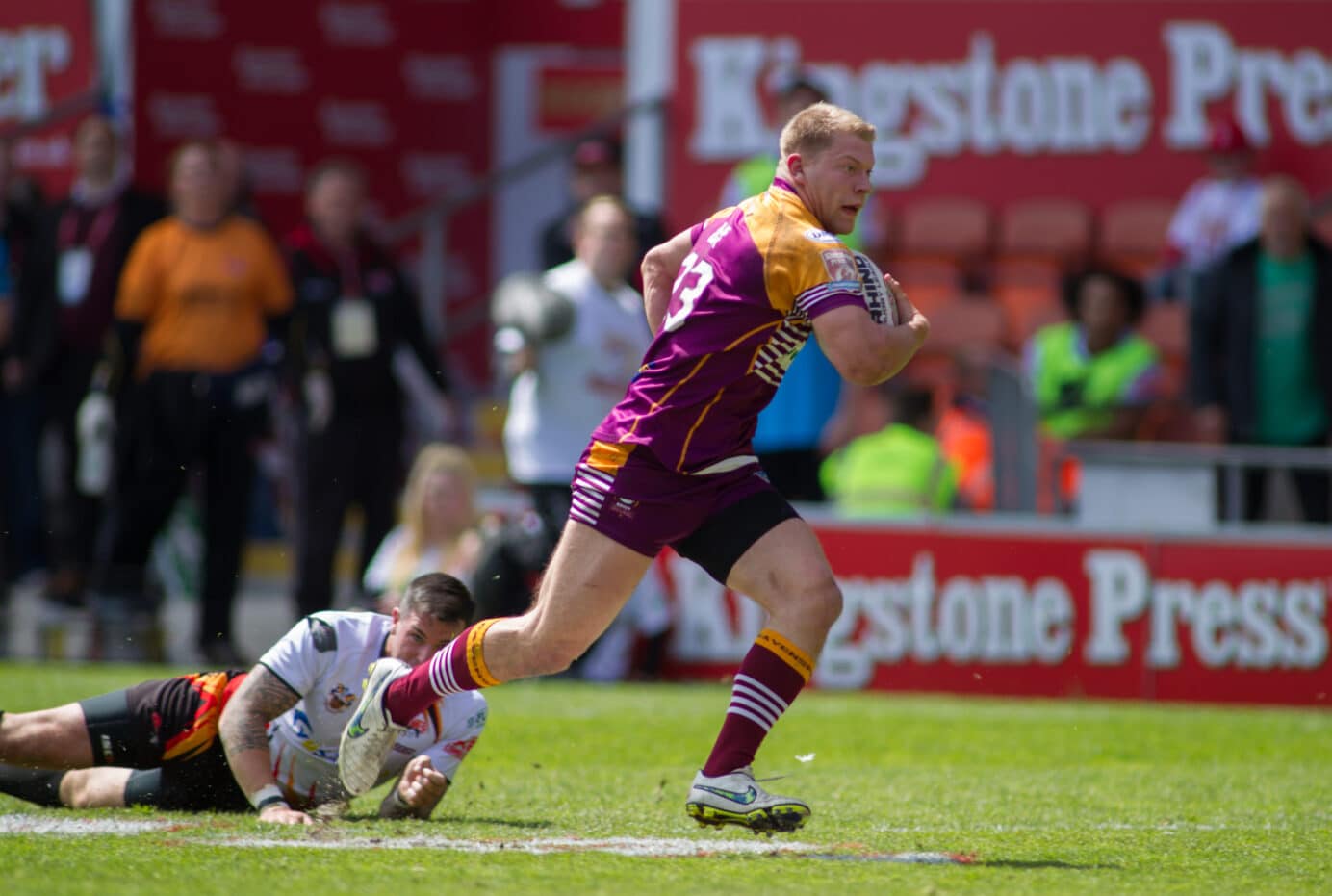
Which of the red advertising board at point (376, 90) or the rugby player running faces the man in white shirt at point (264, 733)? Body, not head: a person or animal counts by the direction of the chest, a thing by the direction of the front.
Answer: the red advertising board

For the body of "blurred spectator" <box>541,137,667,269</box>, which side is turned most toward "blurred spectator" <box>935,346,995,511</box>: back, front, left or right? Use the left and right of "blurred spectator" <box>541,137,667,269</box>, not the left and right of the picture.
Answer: left

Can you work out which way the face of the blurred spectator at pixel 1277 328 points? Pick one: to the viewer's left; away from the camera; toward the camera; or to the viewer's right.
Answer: toward the camera

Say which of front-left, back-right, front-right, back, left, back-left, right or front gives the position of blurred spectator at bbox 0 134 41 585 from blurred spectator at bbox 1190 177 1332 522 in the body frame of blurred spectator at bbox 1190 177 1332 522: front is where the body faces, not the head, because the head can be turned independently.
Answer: right

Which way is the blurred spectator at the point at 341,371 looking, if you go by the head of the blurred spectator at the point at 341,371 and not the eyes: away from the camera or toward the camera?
toward the camera

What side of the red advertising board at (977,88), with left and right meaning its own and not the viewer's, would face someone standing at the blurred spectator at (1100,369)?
front

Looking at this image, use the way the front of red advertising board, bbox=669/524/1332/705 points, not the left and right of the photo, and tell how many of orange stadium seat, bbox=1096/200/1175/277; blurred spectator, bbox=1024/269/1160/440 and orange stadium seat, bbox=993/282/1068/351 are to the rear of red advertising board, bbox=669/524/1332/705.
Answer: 3

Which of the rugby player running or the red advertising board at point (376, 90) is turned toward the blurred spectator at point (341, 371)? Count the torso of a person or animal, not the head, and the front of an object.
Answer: the red advertising board

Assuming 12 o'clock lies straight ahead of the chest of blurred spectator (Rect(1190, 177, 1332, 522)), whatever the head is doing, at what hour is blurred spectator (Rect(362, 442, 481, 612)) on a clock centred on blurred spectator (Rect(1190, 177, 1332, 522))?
blurred spectator (Rect(362, 442, 481, 612)) is roughly at 2 o'clock from blurred spectator (Rect(1190, 177, 1332, 522)).

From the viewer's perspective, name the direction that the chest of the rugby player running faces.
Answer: to the viewer's right

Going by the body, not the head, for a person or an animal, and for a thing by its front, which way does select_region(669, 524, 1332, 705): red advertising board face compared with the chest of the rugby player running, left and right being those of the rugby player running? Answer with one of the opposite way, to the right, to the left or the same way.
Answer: to the right

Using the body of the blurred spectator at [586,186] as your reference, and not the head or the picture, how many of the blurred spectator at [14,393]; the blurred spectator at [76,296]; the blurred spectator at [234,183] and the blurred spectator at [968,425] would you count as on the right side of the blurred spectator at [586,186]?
3

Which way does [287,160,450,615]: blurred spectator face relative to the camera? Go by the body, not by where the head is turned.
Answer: toward the camera

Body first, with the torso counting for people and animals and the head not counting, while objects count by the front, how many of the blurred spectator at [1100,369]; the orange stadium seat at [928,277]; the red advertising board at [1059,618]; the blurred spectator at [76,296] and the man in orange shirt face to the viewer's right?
0

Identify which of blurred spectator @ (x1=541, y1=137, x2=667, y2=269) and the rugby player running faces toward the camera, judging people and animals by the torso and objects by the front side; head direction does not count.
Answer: the blurred spectator

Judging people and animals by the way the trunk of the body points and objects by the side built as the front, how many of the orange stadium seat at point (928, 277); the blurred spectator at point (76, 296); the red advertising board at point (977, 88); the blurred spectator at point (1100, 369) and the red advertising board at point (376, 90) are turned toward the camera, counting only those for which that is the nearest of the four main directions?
5

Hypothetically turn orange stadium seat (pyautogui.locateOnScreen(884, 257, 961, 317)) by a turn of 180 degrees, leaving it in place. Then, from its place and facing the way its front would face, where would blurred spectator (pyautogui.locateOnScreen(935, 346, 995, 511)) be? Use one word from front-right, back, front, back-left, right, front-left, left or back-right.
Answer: back

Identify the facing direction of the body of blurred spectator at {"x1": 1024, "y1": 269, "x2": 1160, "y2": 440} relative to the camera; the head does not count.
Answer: toward the camera

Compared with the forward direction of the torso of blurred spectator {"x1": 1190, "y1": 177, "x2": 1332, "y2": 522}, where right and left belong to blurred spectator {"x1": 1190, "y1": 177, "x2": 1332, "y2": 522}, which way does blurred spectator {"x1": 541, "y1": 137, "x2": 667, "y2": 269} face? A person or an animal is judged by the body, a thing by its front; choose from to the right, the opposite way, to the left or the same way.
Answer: the same way

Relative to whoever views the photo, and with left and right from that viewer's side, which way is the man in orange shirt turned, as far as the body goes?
facing the viewer
